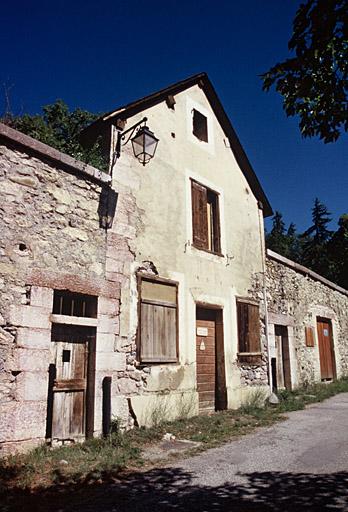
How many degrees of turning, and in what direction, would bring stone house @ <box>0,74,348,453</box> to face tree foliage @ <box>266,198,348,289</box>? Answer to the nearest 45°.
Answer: approximately 90° to its left

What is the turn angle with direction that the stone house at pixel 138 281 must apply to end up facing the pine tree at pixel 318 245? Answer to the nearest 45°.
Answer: approximately 90° to its left

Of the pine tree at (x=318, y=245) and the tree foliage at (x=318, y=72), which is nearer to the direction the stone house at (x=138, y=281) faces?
the tree foliage

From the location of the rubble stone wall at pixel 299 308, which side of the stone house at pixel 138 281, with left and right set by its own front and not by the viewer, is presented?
left

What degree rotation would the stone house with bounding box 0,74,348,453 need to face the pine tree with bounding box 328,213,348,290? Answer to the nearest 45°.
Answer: approximately 90° to its left

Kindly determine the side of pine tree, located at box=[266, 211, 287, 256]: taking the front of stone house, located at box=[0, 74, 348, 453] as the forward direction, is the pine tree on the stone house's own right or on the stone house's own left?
on the stone house's own left
